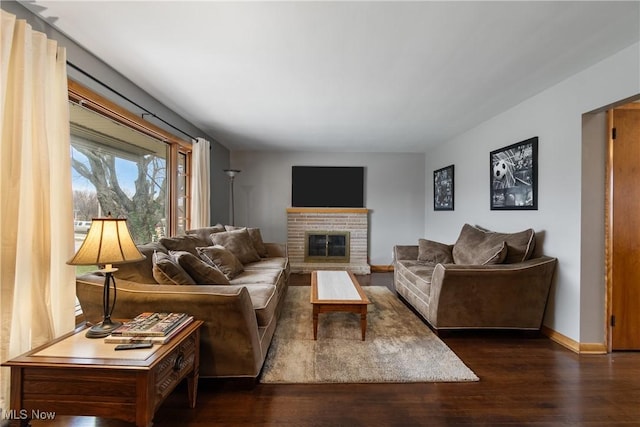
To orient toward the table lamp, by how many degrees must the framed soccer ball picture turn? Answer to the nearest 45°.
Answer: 0° — it already faces it

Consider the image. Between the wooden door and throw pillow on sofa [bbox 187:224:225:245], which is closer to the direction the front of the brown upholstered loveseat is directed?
the throw pillow on sofa

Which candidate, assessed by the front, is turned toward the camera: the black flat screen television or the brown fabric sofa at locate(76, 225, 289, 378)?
the black flat screen television

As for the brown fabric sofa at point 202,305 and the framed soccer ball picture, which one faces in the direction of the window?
the framed soccer ball picture

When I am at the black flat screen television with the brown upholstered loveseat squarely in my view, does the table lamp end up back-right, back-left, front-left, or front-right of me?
front-right

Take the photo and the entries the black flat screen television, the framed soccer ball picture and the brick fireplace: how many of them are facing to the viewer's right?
0

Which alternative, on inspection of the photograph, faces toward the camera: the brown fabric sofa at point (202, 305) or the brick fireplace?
the brick fireplace

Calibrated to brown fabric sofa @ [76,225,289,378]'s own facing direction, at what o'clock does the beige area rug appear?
The beige area rug is roughly at 12 o'clock from the brown fabric sofa.

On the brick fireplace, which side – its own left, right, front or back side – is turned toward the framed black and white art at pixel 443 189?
left

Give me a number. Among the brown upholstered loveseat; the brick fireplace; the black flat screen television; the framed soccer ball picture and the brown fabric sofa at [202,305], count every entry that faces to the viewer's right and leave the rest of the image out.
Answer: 1

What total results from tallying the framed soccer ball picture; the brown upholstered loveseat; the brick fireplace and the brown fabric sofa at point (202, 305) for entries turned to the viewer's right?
1

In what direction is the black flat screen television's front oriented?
toward the camera

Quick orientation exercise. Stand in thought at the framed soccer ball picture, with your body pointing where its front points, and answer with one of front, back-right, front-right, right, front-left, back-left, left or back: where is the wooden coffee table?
front

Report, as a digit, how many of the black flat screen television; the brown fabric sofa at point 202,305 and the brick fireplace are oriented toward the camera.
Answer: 2

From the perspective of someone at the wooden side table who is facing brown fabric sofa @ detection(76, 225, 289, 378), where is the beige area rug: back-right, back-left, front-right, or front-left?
front-right

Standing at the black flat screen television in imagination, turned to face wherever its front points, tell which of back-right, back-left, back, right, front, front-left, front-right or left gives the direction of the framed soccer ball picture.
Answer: front-left

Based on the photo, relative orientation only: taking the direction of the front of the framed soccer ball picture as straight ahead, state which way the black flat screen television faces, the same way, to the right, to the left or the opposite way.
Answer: to the left

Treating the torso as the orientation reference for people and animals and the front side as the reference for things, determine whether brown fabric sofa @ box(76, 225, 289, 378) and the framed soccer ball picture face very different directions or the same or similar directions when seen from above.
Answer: very different directions

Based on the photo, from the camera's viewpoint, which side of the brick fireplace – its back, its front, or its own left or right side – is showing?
front

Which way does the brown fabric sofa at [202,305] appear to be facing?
to the viewer's right

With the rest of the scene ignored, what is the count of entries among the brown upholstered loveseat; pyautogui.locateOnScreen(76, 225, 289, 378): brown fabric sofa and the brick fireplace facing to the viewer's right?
1
